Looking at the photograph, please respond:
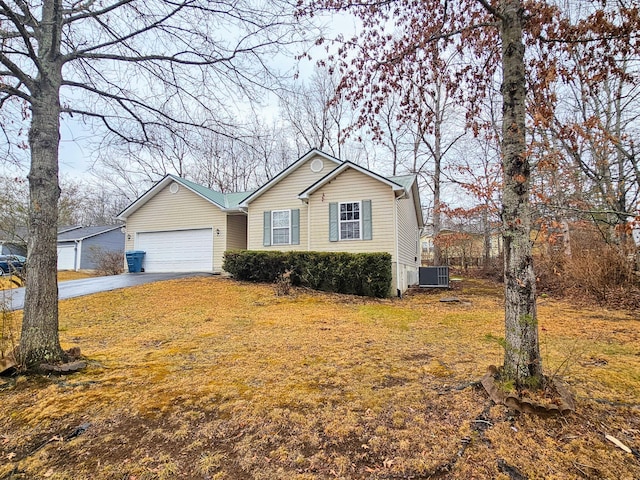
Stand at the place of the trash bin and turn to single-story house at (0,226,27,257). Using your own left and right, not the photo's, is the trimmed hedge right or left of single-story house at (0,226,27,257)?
left

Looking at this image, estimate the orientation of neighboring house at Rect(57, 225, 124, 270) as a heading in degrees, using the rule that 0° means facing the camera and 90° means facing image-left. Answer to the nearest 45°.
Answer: approximately 45°

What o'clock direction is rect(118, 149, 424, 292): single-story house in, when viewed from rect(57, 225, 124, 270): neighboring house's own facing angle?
The single-story house is roughly at 10 o'clock from the neighboring house.

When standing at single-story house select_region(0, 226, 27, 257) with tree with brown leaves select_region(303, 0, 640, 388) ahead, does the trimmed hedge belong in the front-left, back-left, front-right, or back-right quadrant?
front-left

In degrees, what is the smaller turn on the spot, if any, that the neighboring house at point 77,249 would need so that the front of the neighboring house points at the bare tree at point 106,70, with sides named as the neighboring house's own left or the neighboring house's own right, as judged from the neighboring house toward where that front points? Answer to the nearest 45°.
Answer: approximately 45° to the neighboring house's own left

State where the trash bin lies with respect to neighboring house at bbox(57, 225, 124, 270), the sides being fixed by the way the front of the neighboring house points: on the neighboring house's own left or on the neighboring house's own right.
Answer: on the neighboring house's own left

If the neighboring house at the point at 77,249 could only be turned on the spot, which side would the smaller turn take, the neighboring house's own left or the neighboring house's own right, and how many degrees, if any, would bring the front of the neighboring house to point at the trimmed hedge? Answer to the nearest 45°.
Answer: approximately 45° to the neighboring house's own left

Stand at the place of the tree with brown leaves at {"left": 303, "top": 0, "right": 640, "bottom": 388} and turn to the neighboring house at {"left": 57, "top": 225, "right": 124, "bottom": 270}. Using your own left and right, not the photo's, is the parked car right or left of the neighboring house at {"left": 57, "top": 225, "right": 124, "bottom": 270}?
left

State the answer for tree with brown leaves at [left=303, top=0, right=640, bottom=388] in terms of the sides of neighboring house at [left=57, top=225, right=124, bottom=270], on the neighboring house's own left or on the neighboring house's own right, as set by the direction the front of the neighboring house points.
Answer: on the neighboring house's own left
